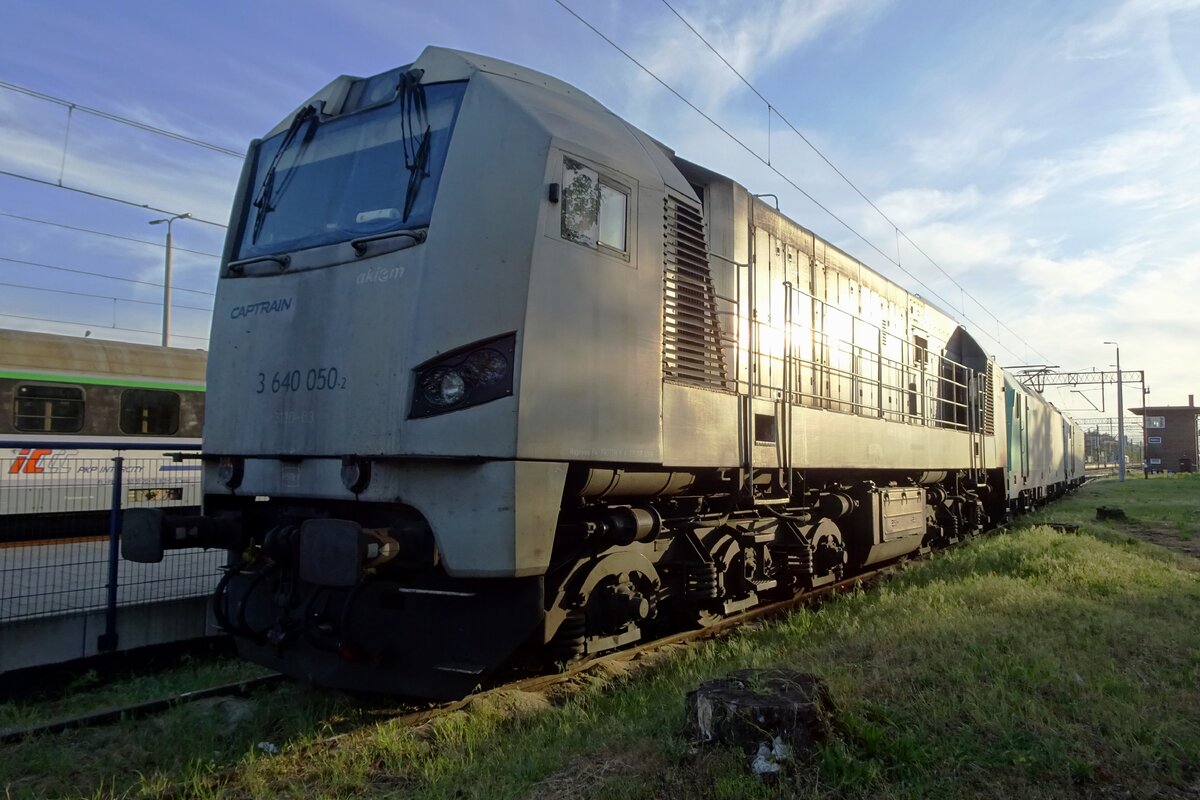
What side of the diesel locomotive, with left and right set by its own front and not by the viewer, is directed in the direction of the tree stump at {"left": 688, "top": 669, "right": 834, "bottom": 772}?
left

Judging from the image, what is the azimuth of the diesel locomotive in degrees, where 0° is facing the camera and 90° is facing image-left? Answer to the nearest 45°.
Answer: approximately 45°
